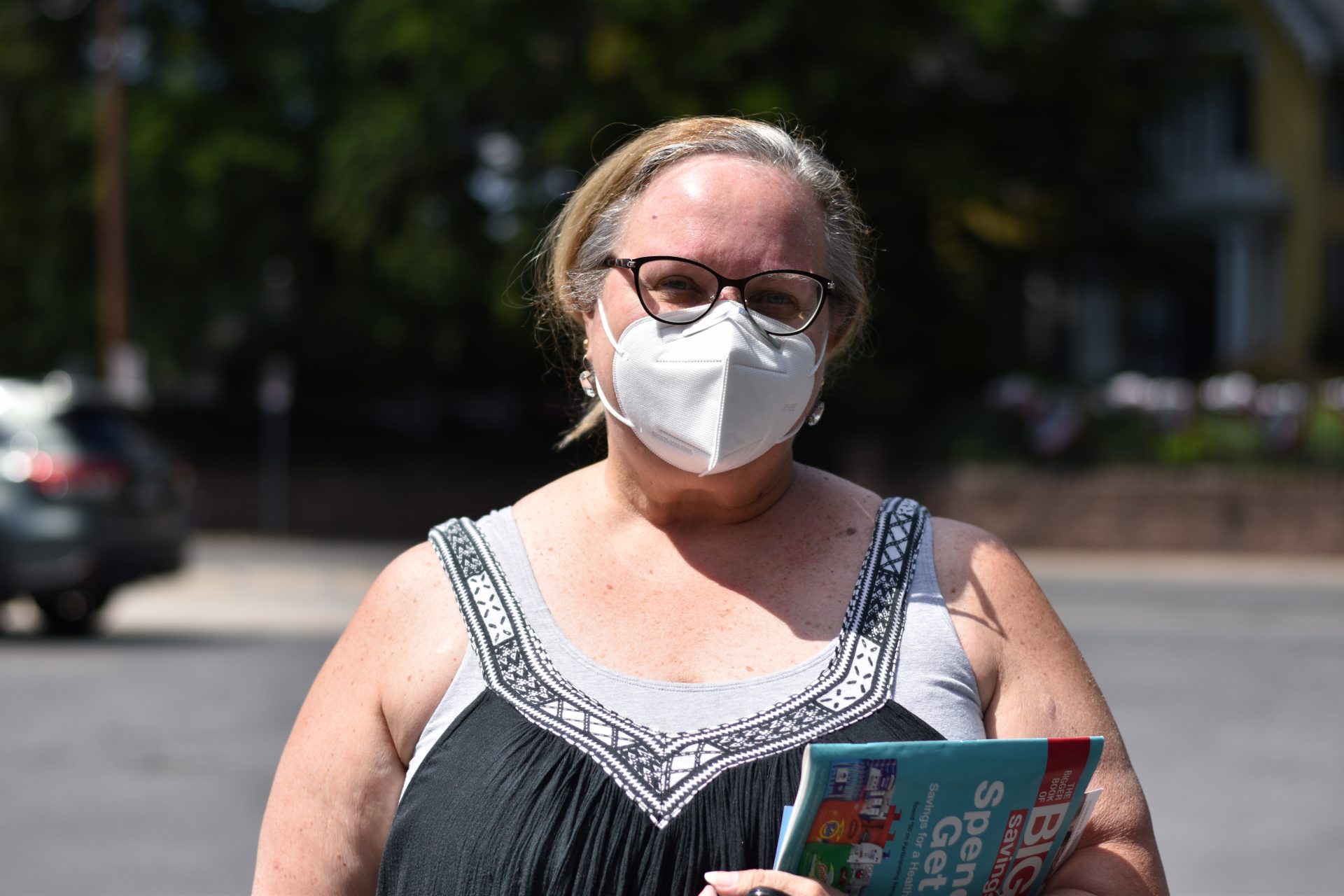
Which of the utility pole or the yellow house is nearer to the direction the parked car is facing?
the utility pole

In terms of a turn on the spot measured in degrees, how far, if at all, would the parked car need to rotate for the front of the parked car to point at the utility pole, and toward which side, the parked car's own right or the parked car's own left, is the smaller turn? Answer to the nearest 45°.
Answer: approximately 45° to the parked car's own right

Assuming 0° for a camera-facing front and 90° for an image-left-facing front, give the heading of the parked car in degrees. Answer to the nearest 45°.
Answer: approximately 135°

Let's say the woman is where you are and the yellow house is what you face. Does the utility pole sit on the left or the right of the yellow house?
left

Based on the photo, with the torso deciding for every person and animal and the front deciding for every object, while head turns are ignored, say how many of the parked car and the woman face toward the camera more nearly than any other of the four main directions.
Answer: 1

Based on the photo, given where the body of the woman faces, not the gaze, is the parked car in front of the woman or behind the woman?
behind

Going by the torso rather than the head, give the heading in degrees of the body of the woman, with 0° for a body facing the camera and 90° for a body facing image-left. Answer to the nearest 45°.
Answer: approximately 0°

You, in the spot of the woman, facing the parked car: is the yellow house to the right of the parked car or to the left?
right

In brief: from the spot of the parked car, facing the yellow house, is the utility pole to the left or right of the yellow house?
left

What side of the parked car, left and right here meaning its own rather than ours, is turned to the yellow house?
right

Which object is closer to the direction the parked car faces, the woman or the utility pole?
the utility pole
